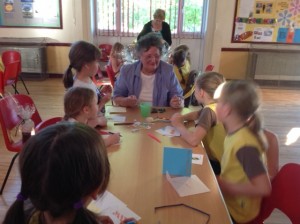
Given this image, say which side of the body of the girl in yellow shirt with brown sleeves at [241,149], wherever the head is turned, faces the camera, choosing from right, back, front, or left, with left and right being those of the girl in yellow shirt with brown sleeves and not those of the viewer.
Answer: left

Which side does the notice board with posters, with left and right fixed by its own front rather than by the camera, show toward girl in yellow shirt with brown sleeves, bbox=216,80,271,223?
front

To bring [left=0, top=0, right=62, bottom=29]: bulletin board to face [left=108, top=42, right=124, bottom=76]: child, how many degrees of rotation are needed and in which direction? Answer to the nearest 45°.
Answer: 0° — it already faces them

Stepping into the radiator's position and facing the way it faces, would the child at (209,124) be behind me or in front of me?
in front

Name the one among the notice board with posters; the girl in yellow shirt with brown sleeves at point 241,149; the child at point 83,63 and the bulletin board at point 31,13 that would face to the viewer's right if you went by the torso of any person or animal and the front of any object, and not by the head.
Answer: the child

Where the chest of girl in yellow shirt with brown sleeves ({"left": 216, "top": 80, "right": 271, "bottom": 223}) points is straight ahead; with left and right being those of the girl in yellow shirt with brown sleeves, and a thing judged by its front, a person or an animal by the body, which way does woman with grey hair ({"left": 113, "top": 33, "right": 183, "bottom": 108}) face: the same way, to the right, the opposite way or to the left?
to the left

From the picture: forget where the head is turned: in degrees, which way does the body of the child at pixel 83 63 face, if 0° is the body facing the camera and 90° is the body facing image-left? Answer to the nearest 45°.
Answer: approximately 270°

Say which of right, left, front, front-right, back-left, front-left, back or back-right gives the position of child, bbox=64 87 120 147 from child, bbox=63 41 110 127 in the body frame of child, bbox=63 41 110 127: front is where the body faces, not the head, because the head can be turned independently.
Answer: right

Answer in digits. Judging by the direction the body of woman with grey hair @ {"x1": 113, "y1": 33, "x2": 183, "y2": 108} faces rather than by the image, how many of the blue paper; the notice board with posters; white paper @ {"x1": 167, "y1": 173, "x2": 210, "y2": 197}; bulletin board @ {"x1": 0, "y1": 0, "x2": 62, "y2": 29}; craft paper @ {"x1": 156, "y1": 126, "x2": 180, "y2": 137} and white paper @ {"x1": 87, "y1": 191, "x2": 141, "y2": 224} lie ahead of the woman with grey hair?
4

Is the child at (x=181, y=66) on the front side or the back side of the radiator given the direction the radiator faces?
on the front side

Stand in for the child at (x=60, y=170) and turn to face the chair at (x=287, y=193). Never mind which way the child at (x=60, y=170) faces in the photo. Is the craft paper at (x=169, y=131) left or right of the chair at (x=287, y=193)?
left
